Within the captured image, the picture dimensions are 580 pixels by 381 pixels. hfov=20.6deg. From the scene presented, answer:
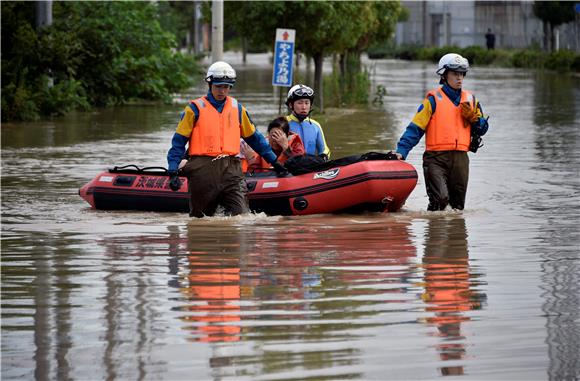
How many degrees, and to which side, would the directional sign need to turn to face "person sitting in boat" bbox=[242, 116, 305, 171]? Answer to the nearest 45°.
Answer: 0° — it already faces them

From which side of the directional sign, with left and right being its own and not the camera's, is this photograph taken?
front

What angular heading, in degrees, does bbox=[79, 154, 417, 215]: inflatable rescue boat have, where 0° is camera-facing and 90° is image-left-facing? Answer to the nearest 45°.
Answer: approximately 270°

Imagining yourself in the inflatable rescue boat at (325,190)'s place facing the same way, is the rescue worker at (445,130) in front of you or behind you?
in front

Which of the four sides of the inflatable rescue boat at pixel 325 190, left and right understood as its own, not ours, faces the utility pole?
left

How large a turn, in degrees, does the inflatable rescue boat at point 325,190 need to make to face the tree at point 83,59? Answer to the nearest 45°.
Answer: approximately 90° to its left

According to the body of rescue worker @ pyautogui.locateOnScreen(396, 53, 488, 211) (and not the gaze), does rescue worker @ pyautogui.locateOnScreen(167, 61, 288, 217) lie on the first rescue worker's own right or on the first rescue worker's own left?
on the first rescue worker's own right

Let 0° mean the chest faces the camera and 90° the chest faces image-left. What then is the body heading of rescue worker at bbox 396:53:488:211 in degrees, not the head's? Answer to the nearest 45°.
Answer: approximately 315°

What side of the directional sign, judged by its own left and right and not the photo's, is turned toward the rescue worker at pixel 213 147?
front

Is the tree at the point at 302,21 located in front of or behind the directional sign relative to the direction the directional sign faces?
behind

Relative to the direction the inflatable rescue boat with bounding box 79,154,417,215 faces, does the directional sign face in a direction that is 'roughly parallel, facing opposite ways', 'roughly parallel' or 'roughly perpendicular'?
roughly perpendicular

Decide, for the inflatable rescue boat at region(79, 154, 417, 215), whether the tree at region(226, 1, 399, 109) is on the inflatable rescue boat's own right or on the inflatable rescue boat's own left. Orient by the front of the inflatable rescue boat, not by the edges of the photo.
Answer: on the inflatable rescue boat's own left

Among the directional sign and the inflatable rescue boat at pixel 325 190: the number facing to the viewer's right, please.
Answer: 1

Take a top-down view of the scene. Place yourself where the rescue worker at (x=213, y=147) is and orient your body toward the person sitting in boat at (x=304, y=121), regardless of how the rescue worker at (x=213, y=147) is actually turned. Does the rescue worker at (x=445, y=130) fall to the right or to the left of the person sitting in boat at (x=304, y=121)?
right
